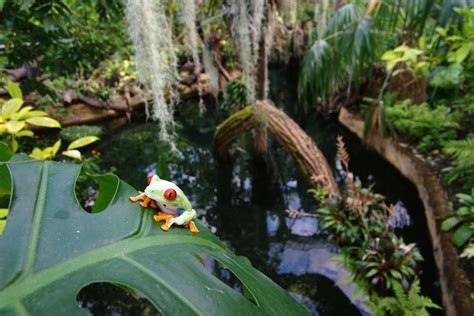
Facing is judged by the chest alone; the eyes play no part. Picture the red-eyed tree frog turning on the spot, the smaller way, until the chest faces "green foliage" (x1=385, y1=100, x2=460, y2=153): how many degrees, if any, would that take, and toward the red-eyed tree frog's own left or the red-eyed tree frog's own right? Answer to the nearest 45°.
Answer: approximately 180°

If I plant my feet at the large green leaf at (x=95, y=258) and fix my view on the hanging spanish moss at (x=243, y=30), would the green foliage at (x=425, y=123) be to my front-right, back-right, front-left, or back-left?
front-right

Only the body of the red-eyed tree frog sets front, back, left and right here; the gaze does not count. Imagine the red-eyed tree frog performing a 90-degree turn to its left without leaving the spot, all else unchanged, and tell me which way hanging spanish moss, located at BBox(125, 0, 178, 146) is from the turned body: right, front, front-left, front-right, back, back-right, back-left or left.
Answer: back-left

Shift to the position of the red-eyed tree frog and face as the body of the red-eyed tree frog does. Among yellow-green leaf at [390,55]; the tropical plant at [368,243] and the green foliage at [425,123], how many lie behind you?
3

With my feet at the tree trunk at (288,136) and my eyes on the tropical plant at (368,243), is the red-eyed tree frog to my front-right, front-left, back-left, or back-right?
front-right

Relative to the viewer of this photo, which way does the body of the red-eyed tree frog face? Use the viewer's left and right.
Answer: facing the viewer and to the left of the viewer

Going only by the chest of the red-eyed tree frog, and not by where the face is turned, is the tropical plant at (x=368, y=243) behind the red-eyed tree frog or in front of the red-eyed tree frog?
behind

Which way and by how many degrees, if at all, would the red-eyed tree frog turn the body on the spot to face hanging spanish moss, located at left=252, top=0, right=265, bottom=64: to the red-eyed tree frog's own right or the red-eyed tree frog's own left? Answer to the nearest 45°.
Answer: approximately 135° to the red-eyed tree frog's own right

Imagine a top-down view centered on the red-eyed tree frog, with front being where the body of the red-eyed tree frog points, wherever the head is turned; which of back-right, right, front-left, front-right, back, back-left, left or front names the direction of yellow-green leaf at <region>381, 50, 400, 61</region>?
back

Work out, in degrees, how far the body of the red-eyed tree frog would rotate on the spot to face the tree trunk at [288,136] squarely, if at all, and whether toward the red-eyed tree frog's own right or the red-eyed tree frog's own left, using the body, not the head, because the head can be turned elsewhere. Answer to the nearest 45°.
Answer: approximately 180°

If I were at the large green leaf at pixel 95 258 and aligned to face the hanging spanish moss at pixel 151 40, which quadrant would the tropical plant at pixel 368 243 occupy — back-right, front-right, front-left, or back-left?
front-right
